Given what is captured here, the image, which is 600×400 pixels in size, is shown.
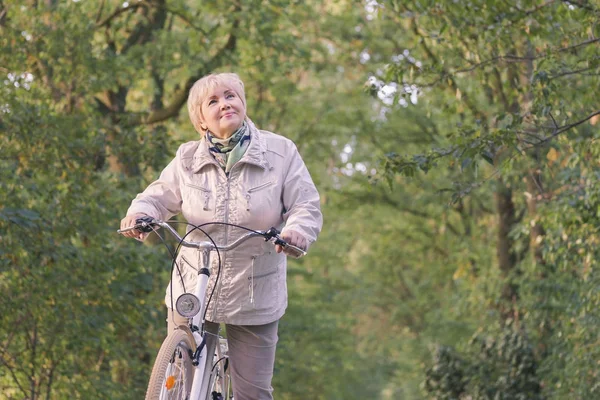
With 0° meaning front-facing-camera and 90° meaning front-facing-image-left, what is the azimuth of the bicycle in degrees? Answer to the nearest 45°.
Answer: approximately 45°

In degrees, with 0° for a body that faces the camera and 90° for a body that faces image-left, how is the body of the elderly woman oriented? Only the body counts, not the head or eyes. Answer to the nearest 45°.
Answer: approximately 0°
